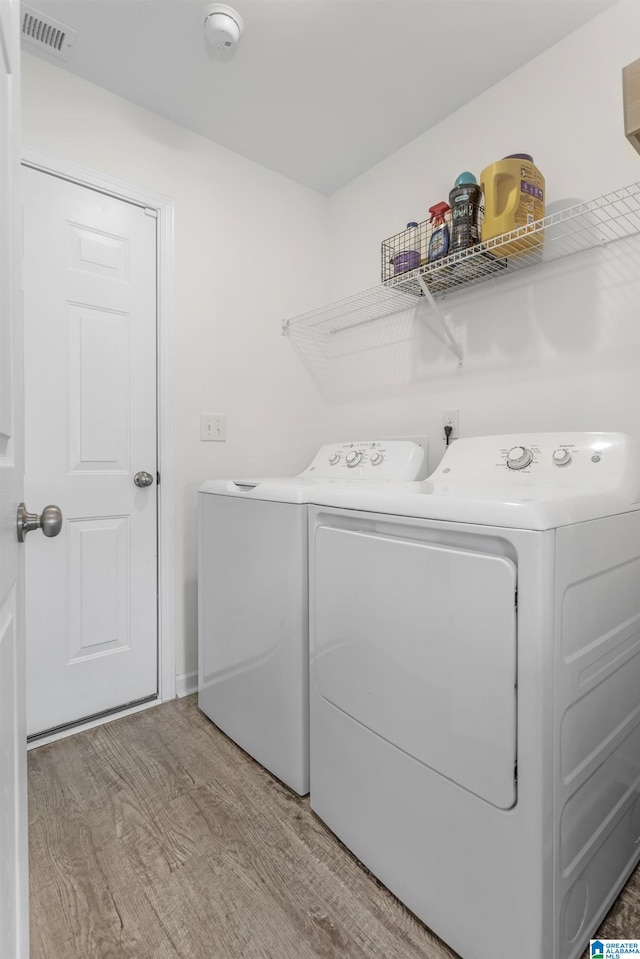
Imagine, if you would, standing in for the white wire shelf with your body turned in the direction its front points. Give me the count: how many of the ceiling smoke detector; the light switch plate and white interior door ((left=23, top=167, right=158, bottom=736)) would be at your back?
0

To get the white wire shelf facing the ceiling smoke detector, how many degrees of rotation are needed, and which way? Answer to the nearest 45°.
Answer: approximately 45° to its right

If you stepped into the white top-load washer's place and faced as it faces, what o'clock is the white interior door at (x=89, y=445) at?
The white interior door is roughly at 2 o'clock from the white top-load washer.

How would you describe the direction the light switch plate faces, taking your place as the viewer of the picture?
facing the viewer and to the right of the viewer

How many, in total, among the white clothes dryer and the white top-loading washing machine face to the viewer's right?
0

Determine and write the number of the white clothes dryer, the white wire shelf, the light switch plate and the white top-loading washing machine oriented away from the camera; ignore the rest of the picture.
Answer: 0

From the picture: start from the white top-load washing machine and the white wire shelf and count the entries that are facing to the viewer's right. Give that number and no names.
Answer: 0

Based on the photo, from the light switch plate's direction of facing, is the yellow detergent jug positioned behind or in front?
in front

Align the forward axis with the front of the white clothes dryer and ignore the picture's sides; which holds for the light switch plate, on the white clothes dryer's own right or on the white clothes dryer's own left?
on the white clothes dryer's own right

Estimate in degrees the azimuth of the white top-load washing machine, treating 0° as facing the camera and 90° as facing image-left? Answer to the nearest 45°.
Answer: approximately 45°

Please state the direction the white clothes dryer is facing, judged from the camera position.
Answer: facing the viewer and to the left of the viewer

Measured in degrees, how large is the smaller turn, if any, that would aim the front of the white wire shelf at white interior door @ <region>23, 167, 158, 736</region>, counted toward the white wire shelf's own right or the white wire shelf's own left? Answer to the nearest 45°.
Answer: approximately 45° to the white wire shelf's own right

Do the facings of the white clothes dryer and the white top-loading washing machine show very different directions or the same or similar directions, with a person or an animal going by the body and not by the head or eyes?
same or similar directions

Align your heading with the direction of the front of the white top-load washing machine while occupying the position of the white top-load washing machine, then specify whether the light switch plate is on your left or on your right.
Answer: on your right
